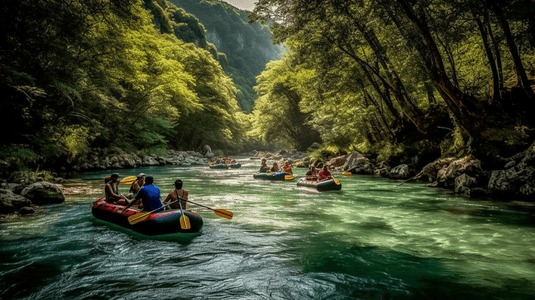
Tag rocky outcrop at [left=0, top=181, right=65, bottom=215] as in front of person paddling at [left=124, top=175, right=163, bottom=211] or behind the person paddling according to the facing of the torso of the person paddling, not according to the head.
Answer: in front

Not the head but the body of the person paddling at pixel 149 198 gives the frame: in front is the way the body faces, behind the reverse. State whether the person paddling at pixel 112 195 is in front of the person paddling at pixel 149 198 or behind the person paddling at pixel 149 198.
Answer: in front

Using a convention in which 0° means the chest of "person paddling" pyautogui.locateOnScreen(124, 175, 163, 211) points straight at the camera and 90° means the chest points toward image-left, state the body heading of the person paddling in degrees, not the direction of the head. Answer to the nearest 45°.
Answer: approximately 135°

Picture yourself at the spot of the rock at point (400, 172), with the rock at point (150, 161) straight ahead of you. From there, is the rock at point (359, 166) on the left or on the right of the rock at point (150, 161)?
right

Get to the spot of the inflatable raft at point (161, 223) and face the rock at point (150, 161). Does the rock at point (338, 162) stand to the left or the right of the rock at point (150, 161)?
right

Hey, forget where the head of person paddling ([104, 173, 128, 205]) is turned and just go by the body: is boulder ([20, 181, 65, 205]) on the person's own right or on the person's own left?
on the person's own left

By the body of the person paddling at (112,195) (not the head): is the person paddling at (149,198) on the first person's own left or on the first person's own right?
on the first person's own right
